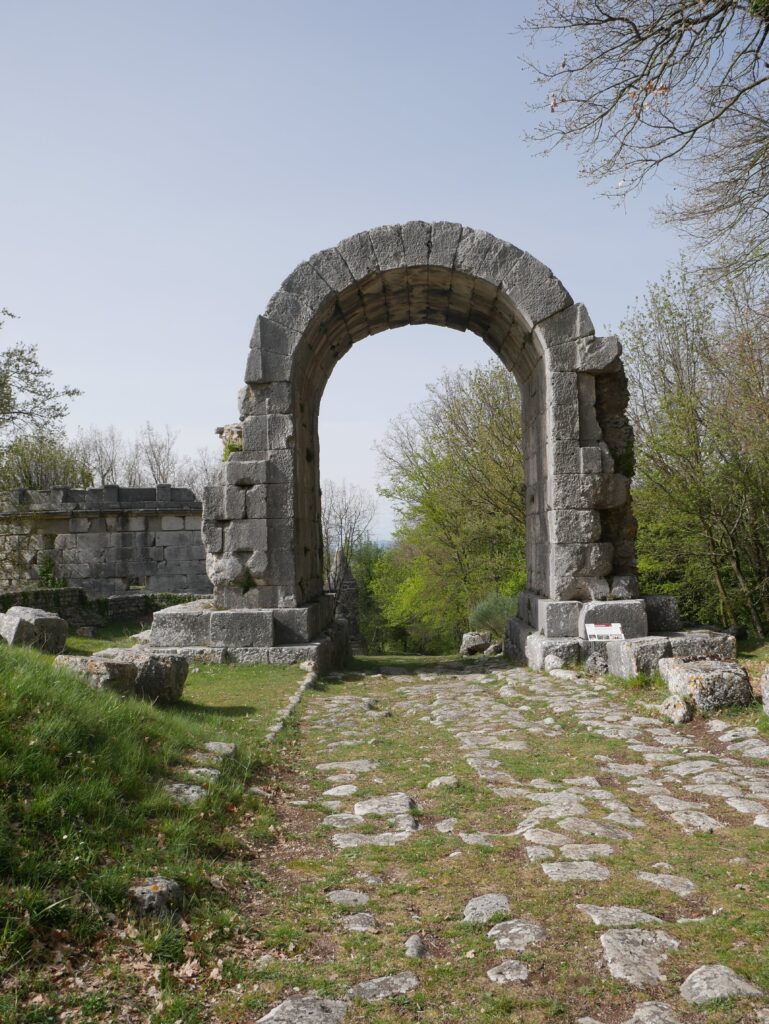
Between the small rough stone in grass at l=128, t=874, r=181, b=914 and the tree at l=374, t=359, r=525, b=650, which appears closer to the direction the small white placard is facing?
the small rough stone in grass

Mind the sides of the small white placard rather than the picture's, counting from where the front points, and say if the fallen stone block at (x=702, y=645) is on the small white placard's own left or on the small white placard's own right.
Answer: on the small white placard's own left

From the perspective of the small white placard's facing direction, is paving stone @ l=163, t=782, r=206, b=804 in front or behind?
in front

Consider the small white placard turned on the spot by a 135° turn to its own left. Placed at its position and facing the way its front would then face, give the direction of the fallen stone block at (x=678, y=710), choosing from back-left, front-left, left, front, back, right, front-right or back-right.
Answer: back-right

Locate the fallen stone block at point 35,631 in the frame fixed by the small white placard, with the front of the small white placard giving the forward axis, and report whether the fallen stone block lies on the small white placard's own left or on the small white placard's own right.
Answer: on the small white placard's own right

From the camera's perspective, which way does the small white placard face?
toward the camera
